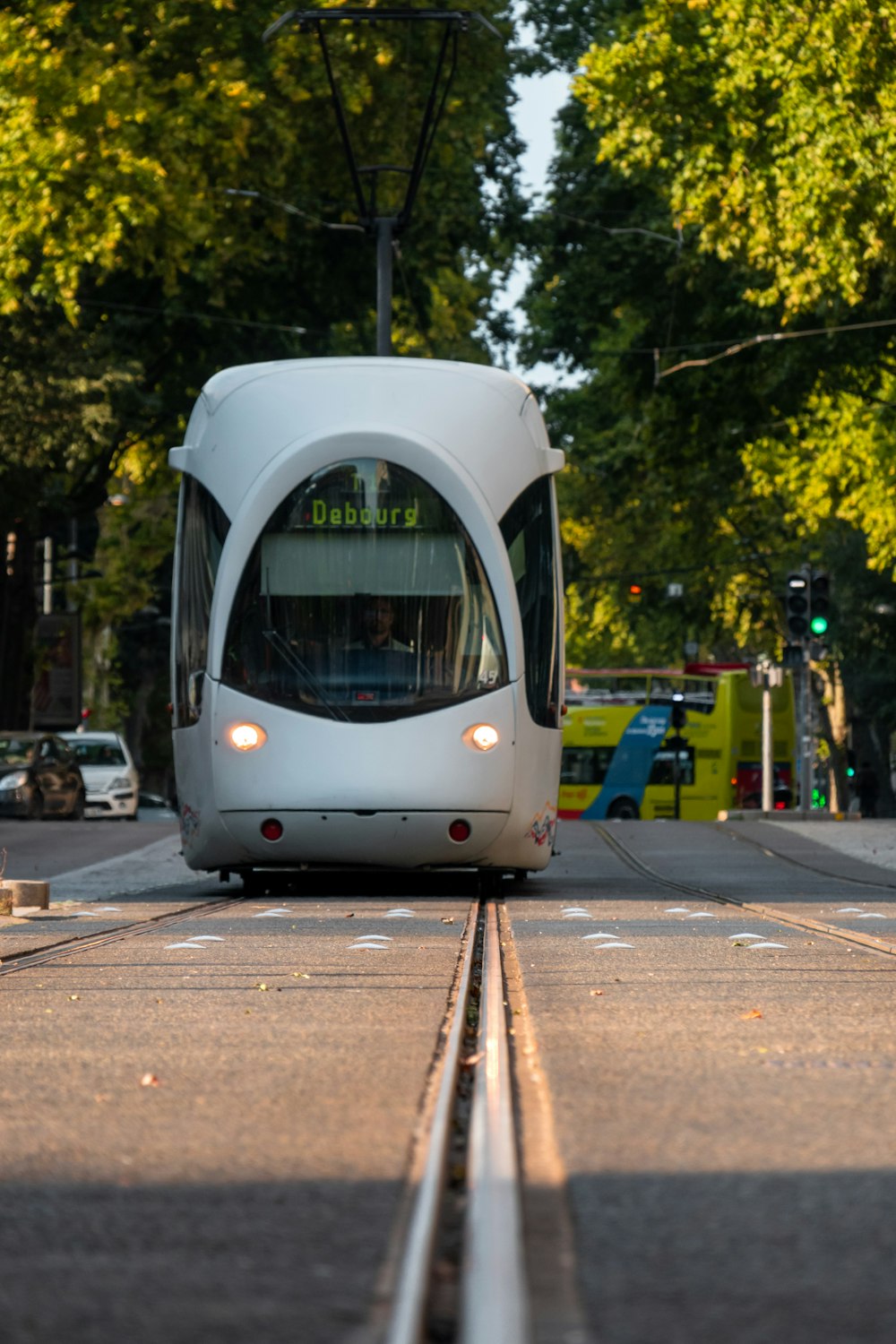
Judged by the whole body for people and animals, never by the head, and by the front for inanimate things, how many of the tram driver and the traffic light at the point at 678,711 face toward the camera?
2

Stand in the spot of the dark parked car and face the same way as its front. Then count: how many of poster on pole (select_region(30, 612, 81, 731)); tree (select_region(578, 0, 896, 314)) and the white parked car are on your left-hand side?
1

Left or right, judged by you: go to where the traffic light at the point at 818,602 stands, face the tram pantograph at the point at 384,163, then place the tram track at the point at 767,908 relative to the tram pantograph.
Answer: left

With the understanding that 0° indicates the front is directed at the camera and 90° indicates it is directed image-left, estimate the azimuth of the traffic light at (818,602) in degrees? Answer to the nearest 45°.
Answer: approximately 0°

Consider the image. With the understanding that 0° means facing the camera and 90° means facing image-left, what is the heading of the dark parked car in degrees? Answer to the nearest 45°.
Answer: approximately 45°

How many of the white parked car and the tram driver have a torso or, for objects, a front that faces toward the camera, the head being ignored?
2
